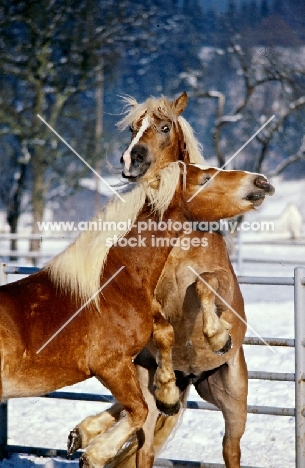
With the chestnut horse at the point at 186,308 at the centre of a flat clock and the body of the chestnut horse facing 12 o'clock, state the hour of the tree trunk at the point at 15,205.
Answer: The tree trunk is roughly at 4 o'clock from the chestnut horse.

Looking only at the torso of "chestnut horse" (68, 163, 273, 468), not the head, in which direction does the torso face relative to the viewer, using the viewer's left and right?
facing to the right of the viewer
